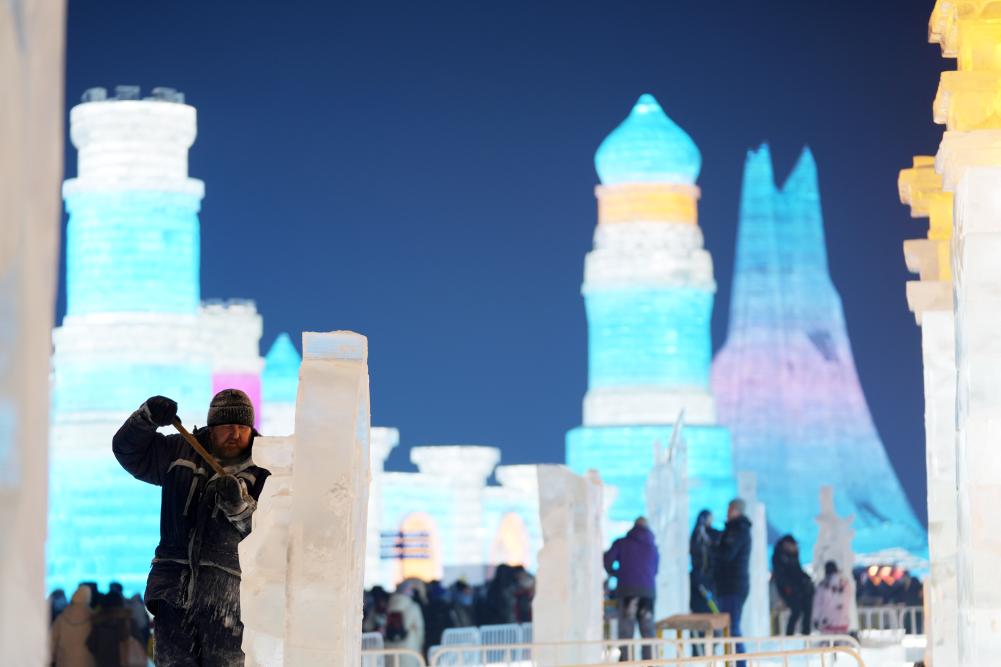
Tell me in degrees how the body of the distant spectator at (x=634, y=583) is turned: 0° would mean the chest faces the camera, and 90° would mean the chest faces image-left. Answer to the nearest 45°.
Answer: approximately 180°

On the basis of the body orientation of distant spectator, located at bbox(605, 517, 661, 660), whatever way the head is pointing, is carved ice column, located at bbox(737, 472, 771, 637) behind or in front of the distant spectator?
in front

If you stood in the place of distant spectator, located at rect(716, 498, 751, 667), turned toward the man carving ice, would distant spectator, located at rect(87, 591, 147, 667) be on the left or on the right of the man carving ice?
right

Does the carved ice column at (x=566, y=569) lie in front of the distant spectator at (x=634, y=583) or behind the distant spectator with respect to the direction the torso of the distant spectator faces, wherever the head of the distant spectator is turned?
behind

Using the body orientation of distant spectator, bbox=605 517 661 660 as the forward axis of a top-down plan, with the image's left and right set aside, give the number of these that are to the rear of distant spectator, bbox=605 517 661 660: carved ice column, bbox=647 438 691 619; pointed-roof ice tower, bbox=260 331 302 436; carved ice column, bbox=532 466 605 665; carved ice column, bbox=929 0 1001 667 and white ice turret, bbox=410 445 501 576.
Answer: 2

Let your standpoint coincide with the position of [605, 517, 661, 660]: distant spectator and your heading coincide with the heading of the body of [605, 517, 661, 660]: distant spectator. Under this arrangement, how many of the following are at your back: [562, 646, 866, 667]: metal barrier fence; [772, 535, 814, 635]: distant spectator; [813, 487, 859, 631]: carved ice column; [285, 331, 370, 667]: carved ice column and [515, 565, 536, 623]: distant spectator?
2

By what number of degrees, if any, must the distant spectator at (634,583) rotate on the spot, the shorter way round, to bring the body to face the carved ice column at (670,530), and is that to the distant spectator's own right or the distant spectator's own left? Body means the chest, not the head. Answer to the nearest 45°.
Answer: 0° — they already face it
